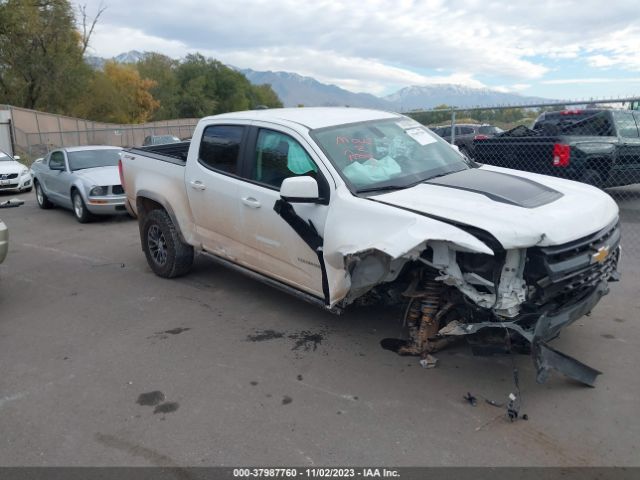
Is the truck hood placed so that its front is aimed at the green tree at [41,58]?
no

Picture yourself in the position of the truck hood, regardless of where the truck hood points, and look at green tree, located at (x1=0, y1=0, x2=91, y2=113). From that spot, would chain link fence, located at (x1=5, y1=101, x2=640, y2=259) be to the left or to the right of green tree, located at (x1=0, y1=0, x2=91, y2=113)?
right

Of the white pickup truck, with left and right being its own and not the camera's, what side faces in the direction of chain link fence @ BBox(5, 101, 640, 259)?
left

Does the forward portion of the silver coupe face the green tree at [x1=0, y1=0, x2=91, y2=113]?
no

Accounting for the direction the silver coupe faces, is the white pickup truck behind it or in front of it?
in front

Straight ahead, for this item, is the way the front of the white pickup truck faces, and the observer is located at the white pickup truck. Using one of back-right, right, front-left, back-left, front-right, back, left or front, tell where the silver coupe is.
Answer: back

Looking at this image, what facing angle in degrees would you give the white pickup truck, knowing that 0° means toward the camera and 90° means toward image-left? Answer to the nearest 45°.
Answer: approximately 315°

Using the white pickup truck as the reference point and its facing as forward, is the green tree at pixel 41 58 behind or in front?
behind

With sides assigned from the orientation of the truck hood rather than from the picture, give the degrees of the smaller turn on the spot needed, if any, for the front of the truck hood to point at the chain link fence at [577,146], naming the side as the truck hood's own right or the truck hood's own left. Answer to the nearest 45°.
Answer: approximately 135° to the truck hood's own left
